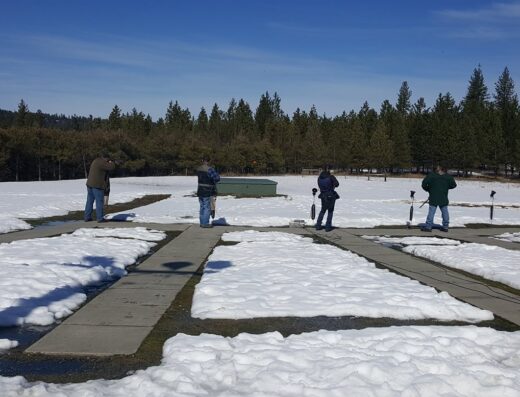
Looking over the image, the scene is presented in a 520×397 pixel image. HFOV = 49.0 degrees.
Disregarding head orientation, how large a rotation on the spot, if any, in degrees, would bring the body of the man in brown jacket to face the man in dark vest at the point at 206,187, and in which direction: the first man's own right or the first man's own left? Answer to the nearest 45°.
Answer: approximately 90° to the first man's own right

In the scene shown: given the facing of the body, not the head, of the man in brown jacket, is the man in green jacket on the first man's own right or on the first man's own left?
on the first man's own right

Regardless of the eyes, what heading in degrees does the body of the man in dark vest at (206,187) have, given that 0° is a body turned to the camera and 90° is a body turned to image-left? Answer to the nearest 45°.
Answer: approximately 225°

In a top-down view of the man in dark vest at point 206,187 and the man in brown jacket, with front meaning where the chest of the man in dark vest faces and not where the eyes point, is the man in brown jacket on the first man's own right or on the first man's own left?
on the first man's own left

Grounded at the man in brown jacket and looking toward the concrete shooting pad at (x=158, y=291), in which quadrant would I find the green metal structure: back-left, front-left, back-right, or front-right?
back-left

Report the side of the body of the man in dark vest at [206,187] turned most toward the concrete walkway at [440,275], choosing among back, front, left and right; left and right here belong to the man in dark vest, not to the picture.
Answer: right
